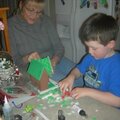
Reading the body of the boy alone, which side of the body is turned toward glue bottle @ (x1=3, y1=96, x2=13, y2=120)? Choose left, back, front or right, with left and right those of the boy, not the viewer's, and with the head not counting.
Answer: front

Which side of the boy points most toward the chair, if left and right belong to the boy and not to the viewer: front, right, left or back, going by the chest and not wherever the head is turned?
right

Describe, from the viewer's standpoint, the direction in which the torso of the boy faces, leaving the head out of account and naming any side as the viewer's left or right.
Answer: facing the viewer and to the left of the viewer

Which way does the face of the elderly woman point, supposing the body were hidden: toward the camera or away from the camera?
toward the camera

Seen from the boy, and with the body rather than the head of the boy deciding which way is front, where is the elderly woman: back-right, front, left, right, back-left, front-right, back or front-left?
right

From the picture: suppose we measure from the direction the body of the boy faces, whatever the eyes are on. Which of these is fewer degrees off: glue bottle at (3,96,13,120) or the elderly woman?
the glue bottle

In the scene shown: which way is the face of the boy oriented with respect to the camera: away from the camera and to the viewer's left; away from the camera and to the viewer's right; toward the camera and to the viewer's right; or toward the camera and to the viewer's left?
toward the camera and to the viewer's left
